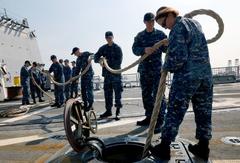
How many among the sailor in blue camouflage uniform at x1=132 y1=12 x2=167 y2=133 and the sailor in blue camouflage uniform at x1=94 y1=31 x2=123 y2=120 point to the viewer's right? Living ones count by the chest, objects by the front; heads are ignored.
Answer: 0

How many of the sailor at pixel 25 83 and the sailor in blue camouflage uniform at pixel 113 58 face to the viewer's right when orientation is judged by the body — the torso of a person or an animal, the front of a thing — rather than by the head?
1

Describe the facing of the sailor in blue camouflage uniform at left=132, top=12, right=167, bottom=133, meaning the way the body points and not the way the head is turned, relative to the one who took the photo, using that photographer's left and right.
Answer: facing the viewer and to the left of the viewer

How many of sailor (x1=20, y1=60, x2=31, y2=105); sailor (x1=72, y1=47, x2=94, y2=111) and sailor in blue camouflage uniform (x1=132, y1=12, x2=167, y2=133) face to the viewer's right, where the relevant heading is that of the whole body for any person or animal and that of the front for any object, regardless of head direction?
1

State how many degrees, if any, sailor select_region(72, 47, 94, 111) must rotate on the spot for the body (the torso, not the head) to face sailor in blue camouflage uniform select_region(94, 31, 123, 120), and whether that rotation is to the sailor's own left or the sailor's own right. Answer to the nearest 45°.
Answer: approximately 90° to the sailor's own left

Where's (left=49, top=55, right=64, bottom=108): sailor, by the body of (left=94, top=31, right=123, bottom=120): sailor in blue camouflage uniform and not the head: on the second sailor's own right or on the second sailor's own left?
on the second sailor's own right
